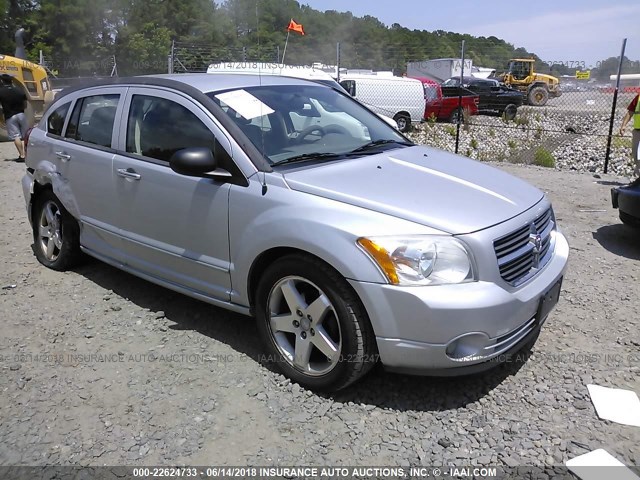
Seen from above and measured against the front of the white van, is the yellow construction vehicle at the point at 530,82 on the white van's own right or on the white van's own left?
on the white van's own right

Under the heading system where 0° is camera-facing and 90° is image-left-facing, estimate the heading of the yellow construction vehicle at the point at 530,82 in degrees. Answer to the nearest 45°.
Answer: approximately 90°

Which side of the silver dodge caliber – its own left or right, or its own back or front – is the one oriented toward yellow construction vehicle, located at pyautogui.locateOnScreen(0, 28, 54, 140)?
back

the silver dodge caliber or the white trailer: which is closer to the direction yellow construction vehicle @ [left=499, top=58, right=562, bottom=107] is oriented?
the white trailer

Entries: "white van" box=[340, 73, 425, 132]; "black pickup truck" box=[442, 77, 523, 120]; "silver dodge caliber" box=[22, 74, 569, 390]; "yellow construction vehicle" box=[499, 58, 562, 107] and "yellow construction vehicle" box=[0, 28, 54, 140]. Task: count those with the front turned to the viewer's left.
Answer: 2

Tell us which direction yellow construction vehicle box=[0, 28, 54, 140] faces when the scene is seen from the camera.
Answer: facing to the left of the viewer

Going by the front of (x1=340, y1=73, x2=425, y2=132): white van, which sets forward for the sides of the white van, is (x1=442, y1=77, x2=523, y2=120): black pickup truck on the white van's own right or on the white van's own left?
on the white van's own right
